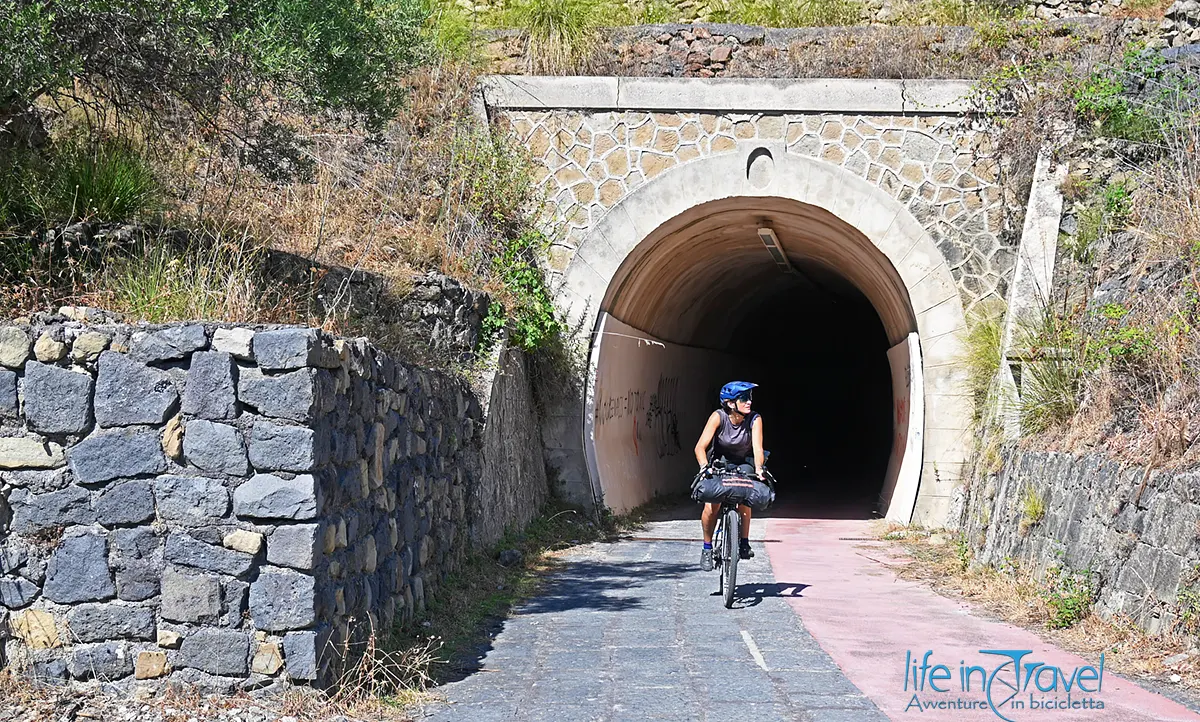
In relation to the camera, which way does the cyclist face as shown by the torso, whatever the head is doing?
toward the camera

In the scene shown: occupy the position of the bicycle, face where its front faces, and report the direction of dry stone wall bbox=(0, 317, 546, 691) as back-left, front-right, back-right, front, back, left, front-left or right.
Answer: front-right

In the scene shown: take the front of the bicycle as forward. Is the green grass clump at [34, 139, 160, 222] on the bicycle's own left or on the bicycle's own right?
on the bicycle's own right

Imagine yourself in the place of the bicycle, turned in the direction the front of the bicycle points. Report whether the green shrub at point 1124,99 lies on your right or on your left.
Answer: on your left

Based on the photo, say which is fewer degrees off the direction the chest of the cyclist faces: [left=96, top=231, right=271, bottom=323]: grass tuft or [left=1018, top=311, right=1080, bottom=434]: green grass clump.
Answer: the grass tuft

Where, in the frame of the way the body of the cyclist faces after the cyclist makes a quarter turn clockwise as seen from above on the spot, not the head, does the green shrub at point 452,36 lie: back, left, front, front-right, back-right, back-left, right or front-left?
front-right

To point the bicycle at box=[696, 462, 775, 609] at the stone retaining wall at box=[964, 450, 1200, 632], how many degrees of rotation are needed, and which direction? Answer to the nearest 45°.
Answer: approximately 90° to its left

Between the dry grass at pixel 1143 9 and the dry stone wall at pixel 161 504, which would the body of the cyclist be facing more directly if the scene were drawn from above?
the dry stone wall

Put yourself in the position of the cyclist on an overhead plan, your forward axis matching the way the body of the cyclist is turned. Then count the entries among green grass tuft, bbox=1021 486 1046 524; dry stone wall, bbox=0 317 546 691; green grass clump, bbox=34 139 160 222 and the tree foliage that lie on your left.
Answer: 1

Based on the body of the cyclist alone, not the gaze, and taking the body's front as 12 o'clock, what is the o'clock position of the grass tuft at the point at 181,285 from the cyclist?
The grass tuft is roughly at 2 o'clock from the cyclist.

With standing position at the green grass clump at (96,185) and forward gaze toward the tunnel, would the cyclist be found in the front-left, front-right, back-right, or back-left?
front-right

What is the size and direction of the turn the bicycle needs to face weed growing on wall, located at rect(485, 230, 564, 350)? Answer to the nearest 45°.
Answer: approximately 135° to its right

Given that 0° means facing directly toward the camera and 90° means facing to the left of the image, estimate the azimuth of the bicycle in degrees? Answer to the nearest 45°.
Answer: approximately 0°
